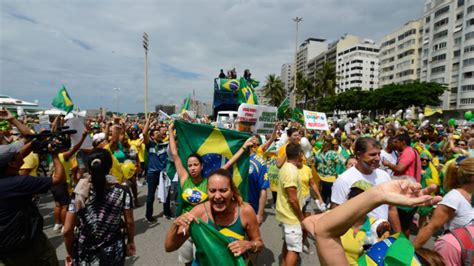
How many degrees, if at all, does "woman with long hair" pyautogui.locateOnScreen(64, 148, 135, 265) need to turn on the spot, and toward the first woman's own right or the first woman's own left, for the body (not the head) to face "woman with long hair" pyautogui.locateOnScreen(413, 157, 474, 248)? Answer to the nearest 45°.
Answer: approximately 135° to the first woman's own right

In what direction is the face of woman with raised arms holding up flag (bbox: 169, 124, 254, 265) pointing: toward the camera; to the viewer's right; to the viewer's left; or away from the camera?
toward the camera

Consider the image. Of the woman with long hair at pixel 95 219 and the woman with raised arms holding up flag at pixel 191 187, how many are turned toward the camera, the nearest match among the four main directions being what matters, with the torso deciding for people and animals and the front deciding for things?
1

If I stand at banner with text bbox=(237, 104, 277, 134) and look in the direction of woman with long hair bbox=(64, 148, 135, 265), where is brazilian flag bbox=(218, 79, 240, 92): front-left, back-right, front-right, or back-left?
back-right

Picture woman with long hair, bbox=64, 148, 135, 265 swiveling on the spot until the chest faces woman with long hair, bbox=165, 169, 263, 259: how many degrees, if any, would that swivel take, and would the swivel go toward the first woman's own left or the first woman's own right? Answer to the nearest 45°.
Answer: approximately 135° to the first woman's own right

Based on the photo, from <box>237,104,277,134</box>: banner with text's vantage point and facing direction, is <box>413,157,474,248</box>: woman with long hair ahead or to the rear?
ahead

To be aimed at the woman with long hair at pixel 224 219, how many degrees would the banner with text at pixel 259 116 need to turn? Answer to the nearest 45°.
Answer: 0° — it already faces them

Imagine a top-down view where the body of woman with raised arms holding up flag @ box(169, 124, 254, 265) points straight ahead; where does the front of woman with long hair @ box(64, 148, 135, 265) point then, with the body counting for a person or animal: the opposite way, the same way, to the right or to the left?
the opposite way

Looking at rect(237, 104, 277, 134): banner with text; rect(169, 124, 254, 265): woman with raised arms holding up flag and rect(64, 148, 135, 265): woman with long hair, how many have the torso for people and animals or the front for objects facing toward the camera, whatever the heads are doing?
2

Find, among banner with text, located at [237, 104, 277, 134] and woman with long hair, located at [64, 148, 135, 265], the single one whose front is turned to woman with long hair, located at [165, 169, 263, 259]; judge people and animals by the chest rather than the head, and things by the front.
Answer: the banner with text

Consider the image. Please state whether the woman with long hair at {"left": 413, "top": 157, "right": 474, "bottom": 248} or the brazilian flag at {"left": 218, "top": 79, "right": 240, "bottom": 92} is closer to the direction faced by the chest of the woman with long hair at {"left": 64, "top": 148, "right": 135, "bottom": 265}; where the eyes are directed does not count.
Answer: the brazilian flag

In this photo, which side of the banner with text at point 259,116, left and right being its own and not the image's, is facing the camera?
front

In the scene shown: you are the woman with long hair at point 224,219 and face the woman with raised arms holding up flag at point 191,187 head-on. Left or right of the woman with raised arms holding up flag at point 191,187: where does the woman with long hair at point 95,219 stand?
left

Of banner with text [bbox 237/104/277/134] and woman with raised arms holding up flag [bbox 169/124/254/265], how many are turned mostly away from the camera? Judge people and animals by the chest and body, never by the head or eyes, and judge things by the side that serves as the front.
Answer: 0

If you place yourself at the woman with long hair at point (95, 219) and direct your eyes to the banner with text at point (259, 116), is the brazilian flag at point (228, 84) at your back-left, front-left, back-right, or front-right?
front-left

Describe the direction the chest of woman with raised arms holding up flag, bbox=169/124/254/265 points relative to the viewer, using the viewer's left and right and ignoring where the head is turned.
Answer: facing the viewer

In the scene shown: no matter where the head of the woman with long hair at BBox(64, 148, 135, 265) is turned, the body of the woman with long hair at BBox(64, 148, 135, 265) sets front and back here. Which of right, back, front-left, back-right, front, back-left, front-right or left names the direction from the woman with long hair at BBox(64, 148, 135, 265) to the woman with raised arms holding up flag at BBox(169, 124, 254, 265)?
right

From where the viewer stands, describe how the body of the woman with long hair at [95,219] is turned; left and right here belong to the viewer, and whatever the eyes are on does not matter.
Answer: facing away from the viewer

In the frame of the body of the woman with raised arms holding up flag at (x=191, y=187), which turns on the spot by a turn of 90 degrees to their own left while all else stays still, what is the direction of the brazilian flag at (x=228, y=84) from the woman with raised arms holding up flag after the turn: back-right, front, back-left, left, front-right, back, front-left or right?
left

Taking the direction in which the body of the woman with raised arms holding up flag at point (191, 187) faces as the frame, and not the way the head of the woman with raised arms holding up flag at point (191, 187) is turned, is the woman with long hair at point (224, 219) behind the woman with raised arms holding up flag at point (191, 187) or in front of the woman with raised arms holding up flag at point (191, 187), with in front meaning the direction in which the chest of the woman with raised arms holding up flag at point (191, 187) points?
in front

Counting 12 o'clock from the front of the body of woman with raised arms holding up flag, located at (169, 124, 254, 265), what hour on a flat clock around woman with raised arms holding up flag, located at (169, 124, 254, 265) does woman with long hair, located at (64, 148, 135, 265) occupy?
woman with long hair, located at (64, 148, 135, 265) is roughly at 2 o'clock from woman with raised arms holding up flag, located at (169, 124, 254, 265).
